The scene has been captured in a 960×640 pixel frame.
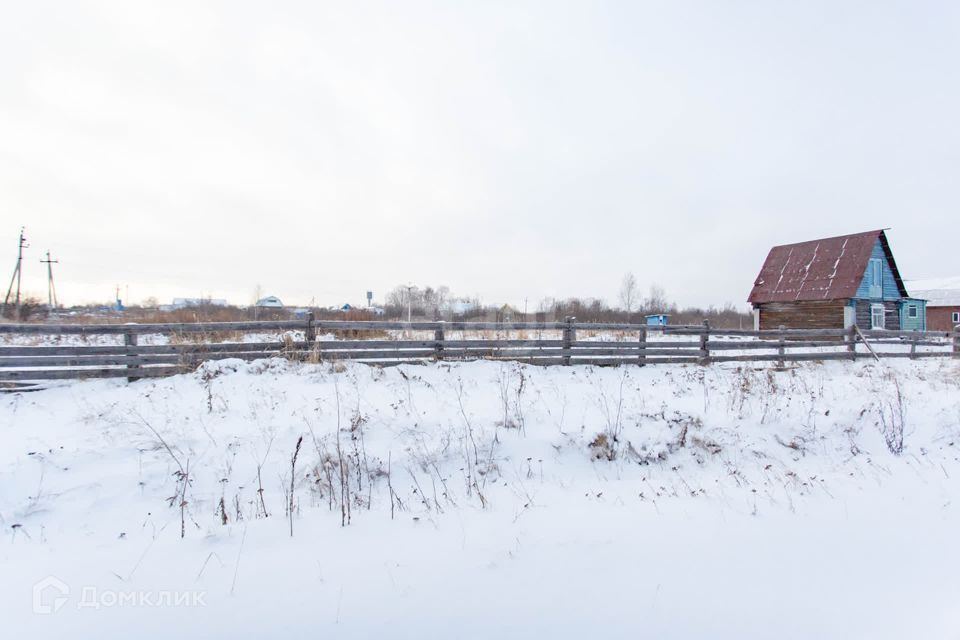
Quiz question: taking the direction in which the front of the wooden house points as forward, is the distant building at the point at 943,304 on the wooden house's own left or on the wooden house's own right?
on the wooden house's own left

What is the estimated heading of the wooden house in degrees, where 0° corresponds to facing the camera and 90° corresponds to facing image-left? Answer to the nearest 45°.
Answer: approximately 315°
